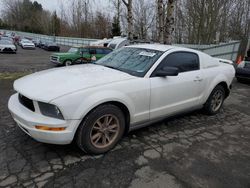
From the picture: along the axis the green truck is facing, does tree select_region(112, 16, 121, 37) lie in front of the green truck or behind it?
behind

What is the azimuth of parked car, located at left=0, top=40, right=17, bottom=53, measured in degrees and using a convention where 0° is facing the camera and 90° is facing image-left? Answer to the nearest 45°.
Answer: approximately 315°

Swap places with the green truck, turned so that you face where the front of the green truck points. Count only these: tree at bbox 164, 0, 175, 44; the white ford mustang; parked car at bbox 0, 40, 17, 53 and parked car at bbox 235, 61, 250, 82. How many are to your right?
1

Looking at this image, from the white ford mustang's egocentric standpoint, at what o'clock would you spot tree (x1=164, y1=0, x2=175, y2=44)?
The tree is roughly at 5 o'clock from the white ford mustang.

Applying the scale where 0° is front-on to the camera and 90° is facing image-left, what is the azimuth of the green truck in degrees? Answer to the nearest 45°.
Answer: approximately 45°

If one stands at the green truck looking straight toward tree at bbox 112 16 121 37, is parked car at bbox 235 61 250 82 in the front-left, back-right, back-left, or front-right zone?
back-right

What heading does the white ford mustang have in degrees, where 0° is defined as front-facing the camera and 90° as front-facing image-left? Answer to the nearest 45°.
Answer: approximately 45°

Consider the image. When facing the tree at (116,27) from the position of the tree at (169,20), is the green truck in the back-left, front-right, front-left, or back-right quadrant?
front-left

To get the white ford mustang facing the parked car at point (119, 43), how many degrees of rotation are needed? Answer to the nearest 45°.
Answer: approximately 135° to its right
